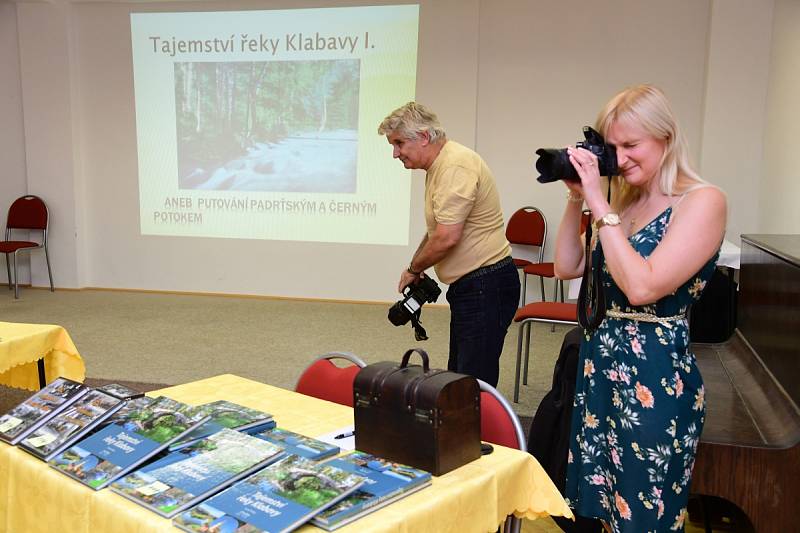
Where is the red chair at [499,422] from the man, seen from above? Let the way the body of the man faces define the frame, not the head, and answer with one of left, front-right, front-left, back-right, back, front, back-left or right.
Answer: left

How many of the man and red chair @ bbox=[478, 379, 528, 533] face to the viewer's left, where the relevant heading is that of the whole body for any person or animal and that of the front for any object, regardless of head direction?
1

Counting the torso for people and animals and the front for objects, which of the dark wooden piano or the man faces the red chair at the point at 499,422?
the dark wooden piano

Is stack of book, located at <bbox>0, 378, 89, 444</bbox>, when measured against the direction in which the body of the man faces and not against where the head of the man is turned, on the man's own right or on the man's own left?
on the man's own left

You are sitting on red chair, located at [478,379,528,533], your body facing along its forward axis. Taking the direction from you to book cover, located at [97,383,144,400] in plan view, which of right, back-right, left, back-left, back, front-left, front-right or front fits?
right

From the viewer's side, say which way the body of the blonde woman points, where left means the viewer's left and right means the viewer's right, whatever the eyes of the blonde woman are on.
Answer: facing the viewer and to the left of the viewer

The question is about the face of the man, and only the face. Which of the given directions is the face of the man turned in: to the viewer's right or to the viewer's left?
to the viewer's left

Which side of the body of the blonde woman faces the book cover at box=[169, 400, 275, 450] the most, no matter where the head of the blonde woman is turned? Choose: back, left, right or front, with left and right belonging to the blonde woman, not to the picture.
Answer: front

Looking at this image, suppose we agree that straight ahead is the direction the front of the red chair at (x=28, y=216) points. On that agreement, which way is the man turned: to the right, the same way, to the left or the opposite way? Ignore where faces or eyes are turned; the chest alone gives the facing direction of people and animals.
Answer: to the right

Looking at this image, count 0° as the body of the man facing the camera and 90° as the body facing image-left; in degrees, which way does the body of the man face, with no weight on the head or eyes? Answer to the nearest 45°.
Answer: approximately 90°

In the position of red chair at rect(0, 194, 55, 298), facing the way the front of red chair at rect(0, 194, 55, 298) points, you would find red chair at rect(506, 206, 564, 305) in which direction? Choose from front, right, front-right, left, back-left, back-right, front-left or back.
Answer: left

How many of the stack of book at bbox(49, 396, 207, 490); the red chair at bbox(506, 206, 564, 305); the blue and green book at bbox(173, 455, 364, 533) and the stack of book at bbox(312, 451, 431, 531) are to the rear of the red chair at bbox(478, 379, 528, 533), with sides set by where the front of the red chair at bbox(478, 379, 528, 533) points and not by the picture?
1

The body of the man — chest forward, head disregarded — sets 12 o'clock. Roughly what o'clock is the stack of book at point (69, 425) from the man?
The stack of book is roughly at 10 o'clock from the man.

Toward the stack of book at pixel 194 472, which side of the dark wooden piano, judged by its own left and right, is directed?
front
